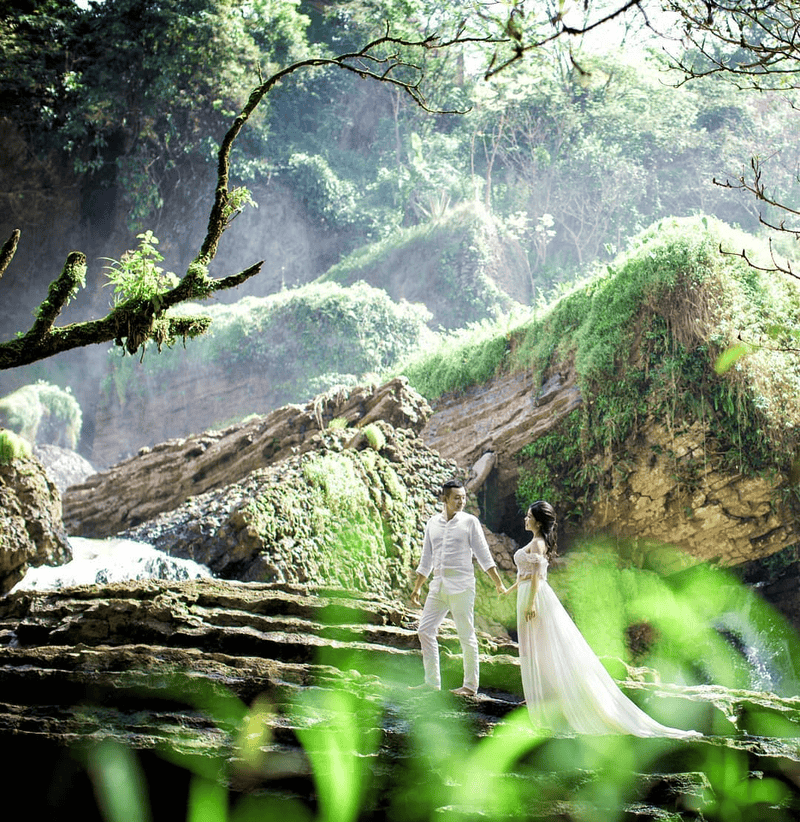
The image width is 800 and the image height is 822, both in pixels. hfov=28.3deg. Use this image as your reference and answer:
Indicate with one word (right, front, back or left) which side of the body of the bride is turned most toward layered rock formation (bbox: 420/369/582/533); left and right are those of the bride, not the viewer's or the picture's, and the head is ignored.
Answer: right

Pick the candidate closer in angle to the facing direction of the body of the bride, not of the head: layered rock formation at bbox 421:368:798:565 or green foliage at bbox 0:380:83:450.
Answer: the green foliage

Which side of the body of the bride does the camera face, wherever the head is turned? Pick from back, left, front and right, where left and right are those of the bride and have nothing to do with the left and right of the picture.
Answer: left

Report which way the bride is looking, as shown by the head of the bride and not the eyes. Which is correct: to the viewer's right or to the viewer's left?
to the viewer's left
